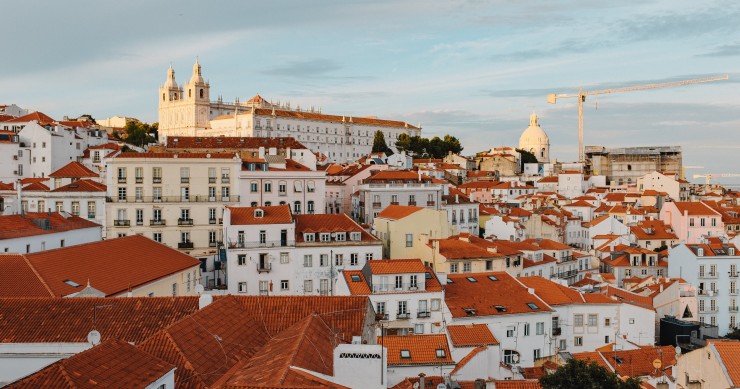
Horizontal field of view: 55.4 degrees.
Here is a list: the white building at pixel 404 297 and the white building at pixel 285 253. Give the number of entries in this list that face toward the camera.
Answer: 2

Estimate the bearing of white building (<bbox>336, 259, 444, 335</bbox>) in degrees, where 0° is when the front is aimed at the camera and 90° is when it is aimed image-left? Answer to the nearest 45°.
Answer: approximately 0°

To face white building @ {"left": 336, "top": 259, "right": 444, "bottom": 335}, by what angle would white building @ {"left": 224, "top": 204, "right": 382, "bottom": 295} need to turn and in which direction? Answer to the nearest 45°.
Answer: approximately 45° to its left

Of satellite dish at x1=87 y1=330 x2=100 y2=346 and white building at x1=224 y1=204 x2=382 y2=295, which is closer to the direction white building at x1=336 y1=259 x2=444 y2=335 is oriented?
the satellite dish

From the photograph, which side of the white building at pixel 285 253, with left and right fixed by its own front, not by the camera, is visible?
front

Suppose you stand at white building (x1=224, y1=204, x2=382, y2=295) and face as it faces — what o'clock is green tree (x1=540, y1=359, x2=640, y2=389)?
The green tree is roughly at 11 o'clock from the white building.

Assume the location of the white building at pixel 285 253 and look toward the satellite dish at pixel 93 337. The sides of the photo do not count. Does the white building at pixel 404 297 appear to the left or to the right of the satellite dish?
left

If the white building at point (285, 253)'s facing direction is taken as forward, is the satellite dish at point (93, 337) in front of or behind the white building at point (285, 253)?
in front

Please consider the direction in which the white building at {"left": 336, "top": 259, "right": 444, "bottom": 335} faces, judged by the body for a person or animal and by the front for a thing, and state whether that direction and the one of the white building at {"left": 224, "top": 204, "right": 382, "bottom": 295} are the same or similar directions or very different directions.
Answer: same or similar directions

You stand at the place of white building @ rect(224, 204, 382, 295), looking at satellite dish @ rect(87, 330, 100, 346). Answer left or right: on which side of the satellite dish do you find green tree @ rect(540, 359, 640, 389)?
left

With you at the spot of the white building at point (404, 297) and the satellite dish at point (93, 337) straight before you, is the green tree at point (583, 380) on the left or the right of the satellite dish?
left

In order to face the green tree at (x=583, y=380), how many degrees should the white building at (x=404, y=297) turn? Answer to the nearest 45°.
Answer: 0° — it already faces it
